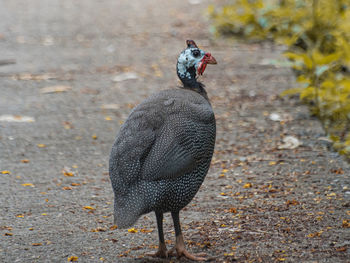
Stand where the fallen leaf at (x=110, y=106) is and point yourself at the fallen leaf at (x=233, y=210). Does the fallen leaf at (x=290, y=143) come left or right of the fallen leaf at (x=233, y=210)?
left

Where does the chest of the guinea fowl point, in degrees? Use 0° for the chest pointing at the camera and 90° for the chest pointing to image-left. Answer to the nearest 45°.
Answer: approximately 270°

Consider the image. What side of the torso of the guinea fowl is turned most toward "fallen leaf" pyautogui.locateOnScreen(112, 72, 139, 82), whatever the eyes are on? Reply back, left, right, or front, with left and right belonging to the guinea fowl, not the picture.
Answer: left

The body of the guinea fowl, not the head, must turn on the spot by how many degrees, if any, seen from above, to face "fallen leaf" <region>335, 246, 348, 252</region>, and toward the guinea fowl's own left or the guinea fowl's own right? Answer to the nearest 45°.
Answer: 0° — it already faces it

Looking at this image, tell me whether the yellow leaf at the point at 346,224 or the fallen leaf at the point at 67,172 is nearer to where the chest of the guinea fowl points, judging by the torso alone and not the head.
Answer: the yellow leaf

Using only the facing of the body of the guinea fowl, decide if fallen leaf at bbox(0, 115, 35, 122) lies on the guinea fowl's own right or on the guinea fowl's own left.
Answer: on the guinea fowl's own left

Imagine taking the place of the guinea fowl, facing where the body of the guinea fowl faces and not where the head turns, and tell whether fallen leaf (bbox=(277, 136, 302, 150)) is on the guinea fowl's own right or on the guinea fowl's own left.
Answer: on the guinea fowl's own left

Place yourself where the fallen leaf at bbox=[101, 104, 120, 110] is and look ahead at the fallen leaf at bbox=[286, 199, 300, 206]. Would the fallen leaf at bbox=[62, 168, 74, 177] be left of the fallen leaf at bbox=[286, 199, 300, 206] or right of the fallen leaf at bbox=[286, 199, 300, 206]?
right

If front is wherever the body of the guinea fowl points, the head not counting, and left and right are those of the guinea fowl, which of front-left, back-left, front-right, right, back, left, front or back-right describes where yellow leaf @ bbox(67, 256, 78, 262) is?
back
